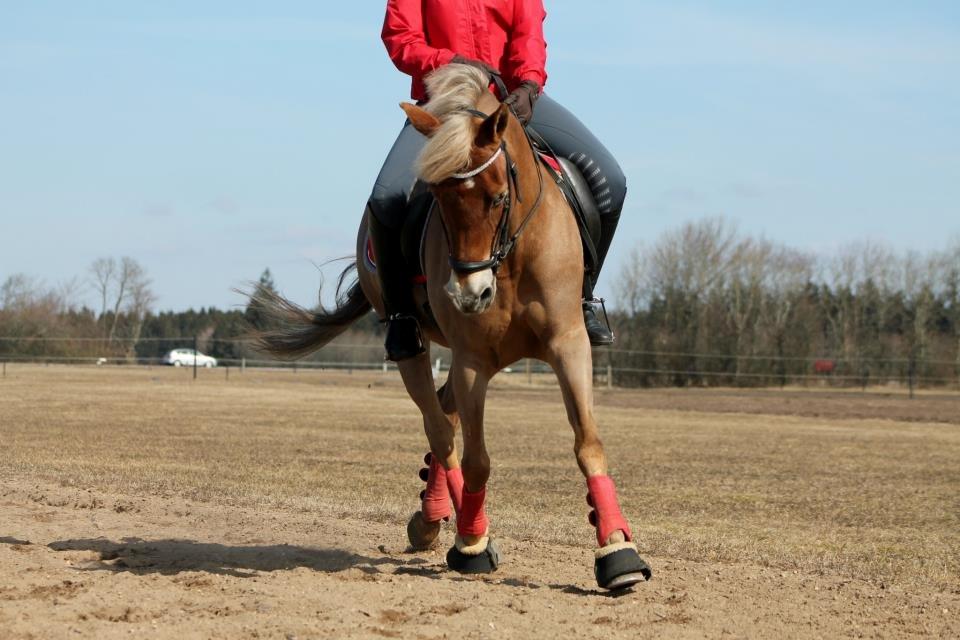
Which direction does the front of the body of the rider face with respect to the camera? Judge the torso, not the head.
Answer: toward the camera
